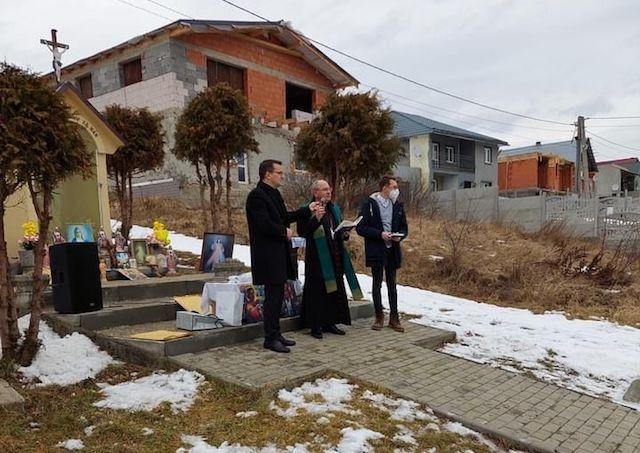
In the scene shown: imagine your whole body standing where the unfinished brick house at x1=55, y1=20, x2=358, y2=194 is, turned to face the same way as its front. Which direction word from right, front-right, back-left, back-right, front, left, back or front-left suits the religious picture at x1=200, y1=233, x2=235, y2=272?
front-right

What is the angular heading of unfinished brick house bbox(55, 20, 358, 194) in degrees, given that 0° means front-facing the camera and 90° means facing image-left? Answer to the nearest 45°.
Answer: approximately 315°

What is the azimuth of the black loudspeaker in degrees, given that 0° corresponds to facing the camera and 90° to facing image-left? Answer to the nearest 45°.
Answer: approximately 315°

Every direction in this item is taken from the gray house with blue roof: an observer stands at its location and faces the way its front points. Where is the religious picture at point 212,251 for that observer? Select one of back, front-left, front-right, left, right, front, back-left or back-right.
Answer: front-right

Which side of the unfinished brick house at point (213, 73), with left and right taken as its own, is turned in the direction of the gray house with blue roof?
left

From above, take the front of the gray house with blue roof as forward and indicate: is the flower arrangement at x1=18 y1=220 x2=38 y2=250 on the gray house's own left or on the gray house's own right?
on the gray house's own right

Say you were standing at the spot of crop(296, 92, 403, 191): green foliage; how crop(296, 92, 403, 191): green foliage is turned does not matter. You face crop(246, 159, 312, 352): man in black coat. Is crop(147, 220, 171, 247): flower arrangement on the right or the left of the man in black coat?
right

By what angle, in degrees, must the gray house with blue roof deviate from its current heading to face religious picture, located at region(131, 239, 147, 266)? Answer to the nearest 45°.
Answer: approximately 45° to its right
